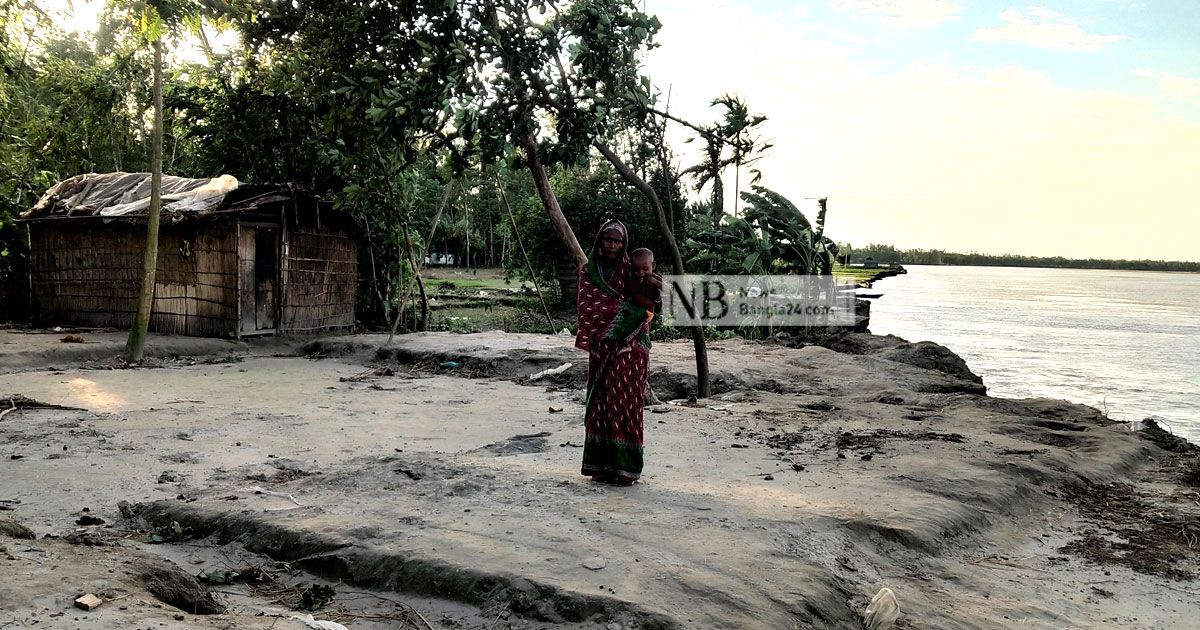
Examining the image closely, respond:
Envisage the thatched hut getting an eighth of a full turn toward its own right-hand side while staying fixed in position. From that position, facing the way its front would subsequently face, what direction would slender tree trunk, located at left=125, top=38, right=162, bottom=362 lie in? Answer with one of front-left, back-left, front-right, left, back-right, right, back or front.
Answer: front

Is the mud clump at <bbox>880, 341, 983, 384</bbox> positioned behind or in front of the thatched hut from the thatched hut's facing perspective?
in front

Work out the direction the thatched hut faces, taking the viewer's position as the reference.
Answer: facing the viewer and to the right of the viewer

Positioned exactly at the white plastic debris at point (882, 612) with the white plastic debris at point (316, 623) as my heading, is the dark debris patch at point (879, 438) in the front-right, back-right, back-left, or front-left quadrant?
back-right

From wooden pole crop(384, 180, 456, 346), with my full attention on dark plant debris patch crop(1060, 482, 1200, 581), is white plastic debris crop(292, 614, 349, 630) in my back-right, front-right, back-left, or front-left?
front-right

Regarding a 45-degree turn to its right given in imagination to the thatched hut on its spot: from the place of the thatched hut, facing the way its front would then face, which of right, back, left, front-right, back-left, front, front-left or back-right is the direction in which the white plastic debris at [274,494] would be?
front

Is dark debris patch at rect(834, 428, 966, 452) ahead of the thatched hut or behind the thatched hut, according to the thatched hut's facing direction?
ahead
